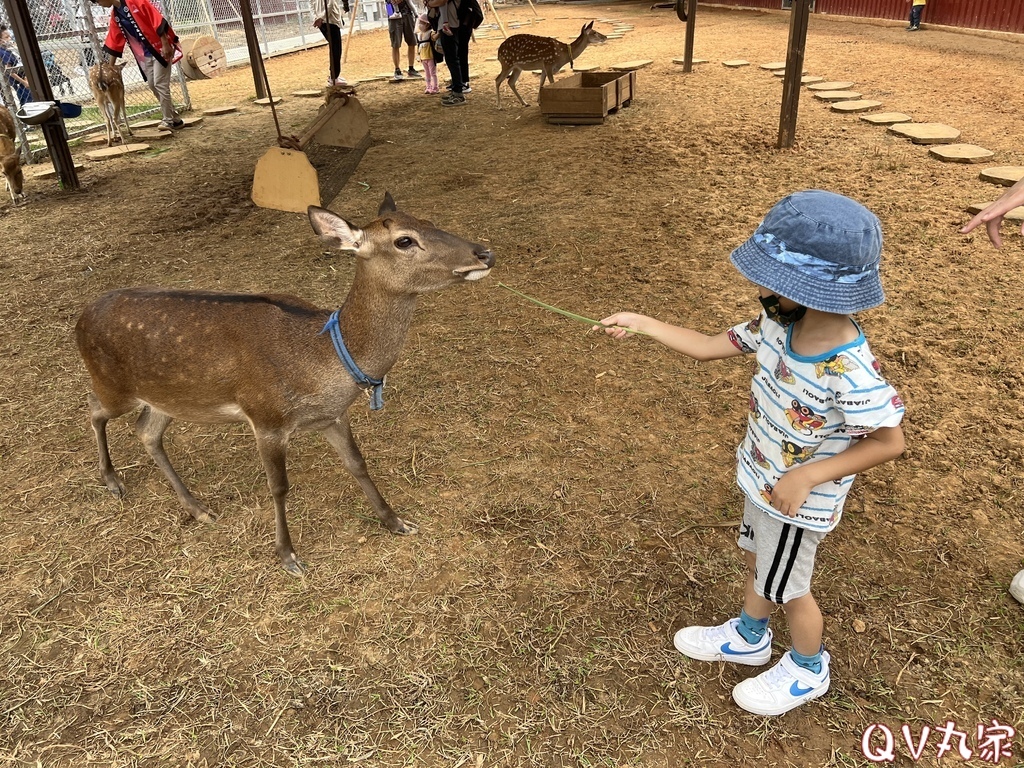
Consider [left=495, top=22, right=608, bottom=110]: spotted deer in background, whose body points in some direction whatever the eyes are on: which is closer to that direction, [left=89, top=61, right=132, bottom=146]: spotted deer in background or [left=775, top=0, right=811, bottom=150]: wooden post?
the wooden post

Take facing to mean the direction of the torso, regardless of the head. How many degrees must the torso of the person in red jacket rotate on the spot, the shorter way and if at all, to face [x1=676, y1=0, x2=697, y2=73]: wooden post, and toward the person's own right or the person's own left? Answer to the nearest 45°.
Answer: approximately 135° to the person's own left

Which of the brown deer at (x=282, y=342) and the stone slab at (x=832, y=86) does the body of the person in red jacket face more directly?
the brown deer

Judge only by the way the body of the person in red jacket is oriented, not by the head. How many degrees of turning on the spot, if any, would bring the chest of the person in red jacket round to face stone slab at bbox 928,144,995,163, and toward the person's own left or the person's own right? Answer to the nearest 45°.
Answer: approximately 90° to the person's own left

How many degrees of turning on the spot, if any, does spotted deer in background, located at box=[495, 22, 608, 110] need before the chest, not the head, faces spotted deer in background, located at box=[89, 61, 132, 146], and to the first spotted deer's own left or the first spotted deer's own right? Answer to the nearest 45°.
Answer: approximately 180°

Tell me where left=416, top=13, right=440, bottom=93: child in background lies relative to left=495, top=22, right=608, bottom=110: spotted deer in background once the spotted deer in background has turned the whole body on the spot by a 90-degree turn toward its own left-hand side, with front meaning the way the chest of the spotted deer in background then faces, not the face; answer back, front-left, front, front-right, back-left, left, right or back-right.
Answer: front-left

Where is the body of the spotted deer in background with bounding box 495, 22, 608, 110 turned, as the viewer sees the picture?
to the viewer's right

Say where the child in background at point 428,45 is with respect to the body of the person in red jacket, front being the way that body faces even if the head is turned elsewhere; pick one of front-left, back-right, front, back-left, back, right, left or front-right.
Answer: back-left

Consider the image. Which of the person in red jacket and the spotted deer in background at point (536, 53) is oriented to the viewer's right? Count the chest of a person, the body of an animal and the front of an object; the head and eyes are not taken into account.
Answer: the spotted deer in background
